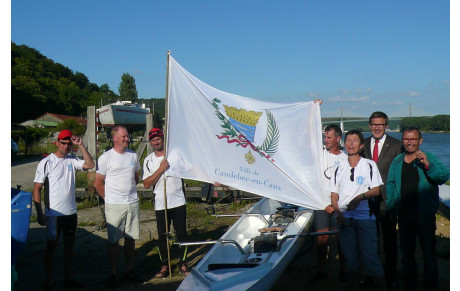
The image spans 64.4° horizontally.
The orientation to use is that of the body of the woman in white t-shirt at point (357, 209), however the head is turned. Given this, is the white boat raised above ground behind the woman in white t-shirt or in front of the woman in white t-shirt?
behind

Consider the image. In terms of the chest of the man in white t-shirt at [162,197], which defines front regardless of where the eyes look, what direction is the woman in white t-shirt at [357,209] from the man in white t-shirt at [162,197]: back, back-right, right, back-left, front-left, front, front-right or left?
front-left

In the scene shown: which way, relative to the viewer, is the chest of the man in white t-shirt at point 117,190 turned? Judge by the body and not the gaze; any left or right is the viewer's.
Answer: facing the viewer and to the right of the viewer

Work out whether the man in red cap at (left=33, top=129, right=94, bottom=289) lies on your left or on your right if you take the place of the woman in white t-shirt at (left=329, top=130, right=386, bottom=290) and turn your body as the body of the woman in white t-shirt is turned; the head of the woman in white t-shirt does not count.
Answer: on your right
